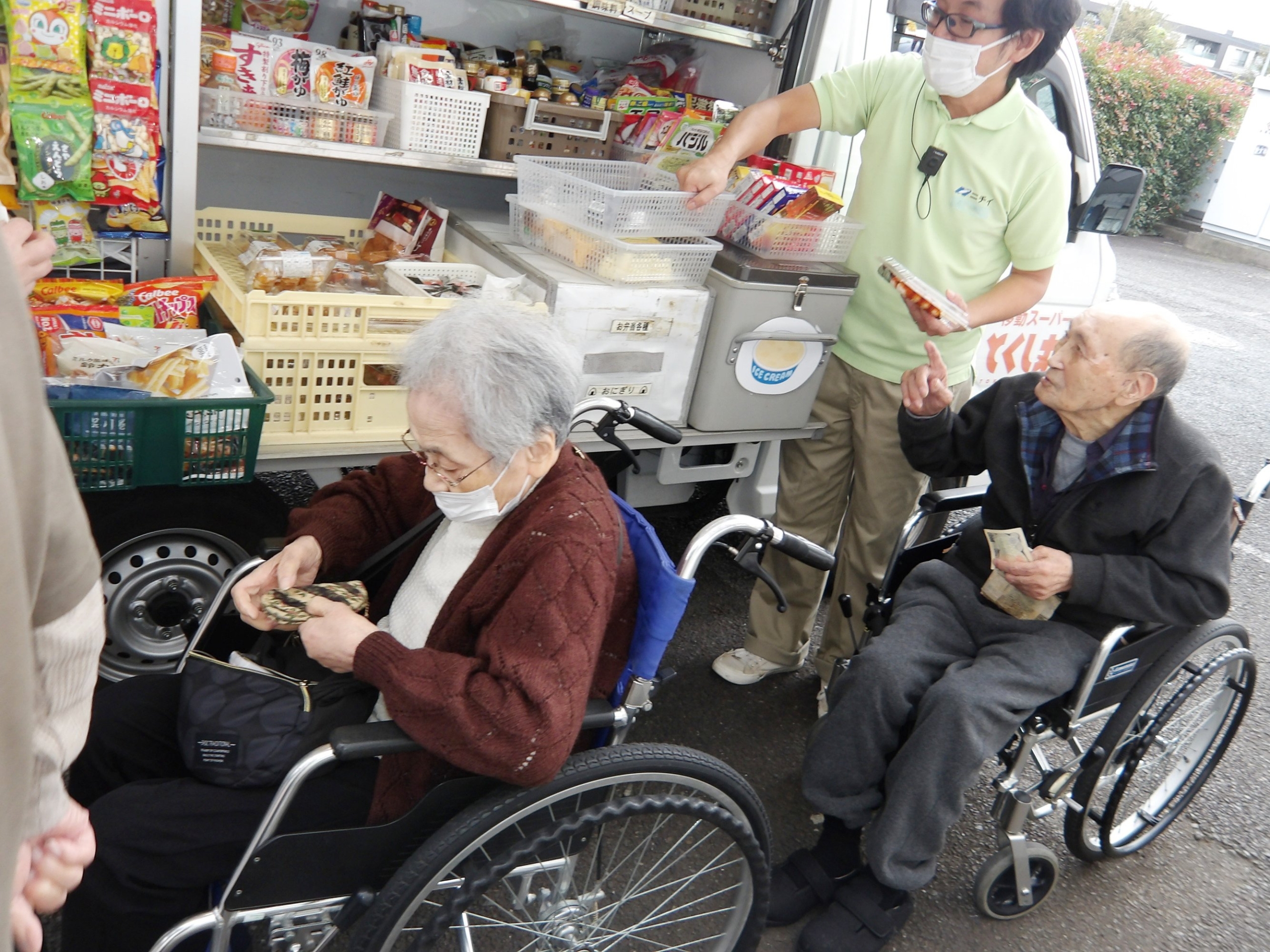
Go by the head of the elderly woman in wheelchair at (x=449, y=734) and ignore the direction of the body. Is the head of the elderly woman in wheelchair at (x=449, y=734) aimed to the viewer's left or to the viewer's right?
to the viewer's left

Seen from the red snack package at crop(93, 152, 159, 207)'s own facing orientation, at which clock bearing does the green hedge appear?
The green hedge is roughly at 8 o'clock from the red snack package.

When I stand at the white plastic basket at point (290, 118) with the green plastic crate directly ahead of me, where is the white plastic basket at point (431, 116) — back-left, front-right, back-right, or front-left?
back-left

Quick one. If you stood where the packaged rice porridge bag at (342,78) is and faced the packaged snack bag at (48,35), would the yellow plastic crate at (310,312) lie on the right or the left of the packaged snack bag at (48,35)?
left

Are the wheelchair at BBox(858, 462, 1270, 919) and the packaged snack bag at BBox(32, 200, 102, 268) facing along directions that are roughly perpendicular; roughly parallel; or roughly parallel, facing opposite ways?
roughly perpendicular

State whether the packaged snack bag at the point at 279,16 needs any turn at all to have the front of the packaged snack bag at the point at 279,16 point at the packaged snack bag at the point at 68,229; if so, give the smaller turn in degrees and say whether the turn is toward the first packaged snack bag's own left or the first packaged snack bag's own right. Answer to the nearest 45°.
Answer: approximately 45° to the first packaged snack bag's own right

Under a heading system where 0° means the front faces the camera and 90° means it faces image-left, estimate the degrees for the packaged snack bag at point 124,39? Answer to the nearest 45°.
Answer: approximately 0°

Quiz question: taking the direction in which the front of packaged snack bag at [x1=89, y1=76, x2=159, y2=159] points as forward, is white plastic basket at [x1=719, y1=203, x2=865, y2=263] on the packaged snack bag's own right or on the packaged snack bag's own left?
on the packaged snack bag's own left

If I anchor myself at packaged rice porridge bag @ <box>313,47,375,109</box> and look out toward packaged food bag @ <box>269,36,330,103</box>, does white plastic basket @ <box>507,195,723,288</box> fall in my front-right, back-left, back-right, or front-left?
back-left

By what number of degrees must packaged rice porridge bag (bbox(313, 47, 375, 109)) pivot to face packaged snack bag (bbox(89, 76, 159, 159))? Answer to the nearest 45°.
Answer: approximately 45° to its right
